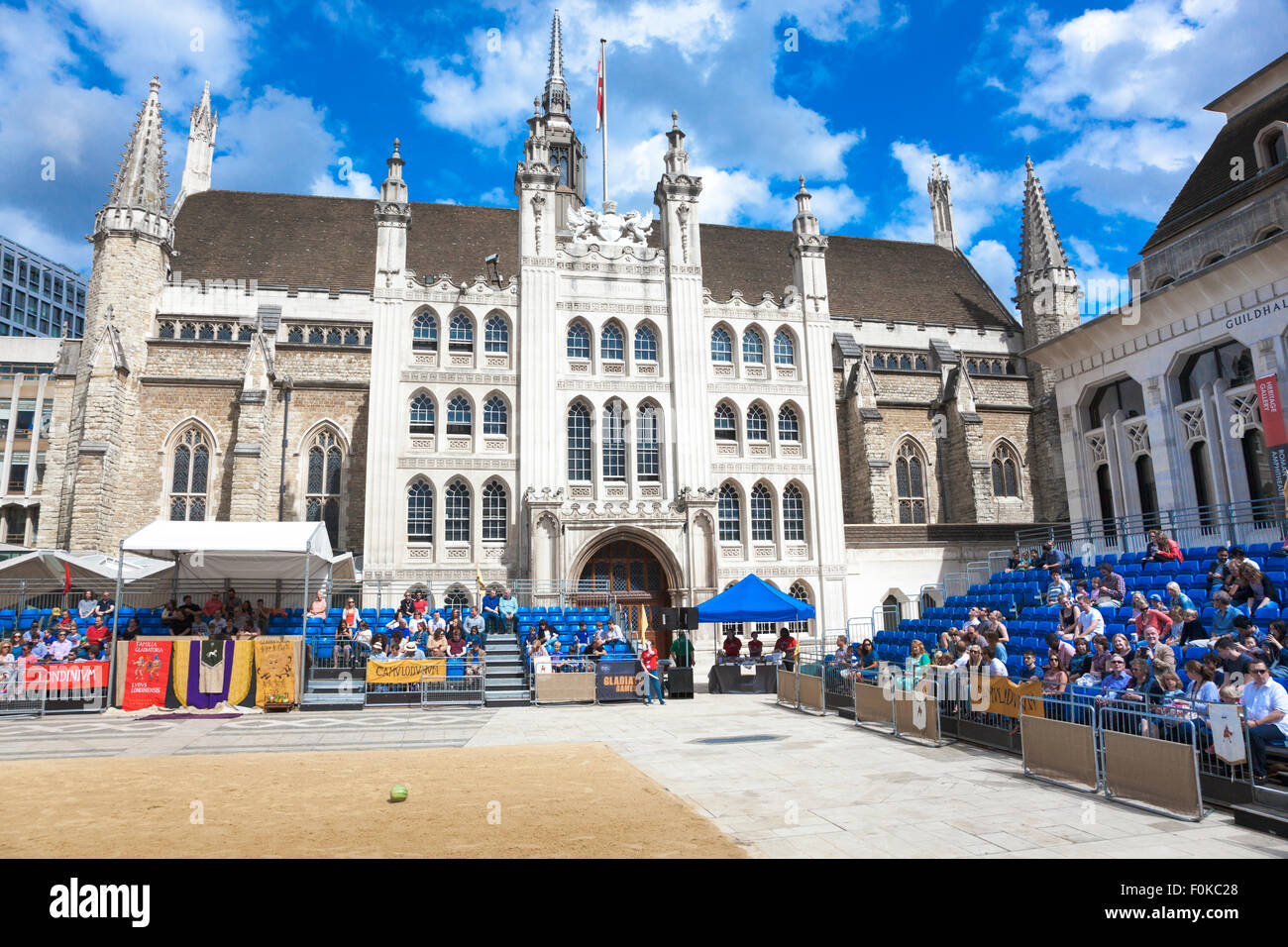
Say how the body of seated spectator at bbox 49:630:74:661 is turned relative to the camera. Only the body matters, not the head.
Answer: toward the camera

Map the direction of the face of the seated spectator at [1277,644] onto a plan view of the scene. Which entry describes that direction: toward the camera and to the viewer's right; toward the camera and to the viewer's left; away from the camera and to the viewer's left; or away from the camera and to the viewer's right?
toward the camera and to the viewer's left

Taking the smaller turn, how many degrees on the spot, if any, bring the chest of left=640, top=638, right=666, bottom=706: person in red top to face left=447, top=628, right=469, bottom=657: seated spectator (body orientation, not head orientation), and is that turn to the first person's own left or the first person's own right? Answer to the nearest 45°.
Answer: approximately 90° to the first person's own right

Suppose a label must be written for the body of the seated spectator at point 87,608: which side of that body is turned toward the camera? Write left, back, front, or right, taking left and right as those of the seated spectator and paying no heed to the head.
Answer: front

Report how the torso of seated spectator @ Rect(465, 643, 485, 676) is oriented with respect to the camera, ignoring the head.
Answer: toward the camera

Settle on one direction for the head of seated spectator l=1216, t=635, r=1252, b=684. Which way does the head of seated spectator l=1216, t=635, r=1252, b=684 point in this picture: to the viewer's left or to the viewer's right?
to the viewer's left

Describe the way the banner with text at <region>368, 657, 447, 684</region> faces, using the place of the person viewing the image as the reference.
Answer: facing the viewer

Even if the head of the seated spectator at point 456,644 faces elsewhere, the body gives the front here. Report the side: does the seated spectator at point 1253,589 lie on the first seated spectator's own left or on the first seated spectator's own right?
on the first seated spectator's own left

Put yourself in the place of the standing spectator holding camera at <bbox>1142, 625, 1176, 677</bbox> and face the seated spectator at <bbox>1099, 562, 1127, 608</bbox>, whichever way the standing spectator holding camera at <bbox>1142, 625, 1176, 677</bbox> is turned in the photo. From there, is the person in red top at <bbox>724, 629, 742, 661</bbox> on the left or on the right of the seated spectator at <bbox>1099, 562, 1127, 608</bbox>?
left

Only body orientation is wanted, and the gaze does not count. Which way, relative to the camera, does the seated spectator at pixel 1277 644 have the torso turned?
to the viewer's left

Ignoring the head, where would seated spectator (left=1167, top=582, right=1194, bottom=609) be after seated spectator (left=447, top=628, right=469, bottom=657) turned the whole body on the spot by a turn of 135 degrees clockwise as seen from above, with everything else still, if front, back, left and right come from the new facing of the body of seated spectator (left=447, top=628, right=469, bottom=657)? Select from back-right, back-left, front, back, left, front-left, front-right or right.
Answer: back

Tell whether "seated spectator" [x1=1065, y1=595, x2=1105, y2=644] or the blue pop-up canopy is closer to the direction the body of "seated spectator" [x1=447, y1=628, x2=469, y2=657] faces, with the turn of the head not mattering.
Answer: the seated spectator
